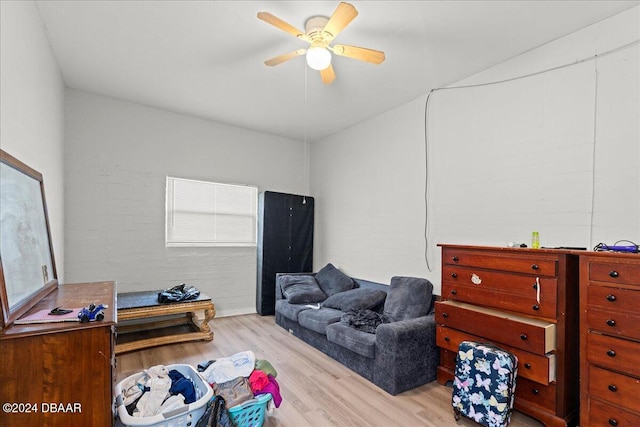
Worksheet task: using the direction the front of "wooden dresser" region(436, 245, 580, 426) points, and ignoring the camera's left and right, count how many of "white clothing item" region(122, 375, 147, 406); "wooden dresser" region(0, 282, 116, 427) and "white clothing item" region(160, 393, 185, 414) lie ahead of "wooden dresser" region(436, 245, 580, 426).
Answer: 3

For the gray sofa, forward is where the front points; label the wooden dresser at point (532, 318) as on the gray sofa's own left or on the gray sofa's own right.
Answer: on the gray sofa's own left

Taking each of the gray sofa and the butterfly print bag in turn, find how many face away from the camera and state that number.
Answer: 0

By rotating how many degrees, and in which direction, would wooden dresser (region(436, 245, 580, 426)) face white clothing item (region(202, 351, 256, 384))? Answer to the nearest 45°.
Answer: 0° — it already faces it

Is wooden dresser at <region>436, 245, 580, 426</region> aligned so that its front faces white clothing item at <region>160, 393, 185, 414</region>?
yes

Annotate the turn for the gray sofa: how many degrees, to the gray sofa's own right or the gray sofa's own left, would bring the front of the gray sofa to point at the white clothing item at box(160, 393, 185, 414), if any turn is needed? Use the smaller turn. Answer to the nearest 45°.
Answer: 0° — it already faces it

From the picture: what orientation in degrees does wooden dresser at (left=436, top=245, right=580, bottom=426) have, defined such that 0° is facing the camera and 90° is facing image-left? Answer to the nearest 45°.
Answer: approximately 45°

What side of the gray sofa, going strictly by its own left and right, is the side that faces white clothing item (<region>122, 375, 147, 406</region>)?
front

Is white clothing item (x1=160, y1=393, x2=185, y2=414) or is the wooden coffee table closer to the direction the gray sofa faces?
the white clothing item

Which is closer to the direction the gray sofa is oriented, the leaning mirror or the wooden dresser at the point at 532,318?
the leaning mirror
